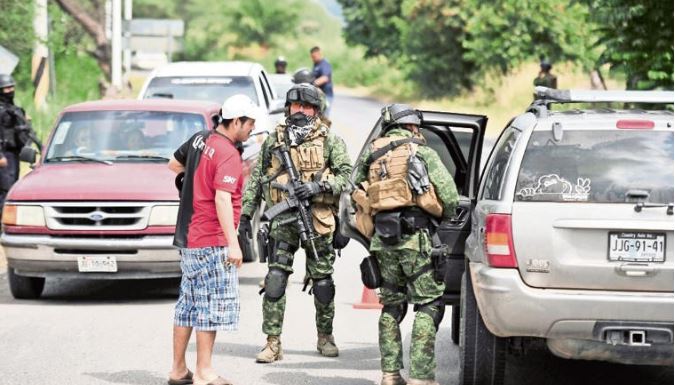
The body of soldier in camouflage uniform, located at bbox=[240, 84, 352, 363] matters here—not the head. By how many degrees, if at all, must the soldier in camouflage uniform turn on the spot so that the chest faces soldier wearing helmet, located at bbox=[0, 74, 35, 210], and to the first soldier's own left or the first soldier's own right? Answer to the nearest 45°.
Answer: approximately 135° to the first soldier's own right

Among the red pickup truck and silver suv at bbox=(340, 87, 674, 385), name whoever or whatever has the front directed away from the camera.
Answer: the silver suv

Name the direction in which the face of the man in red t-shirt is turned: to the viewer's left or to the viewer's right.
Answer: to the viewer's right

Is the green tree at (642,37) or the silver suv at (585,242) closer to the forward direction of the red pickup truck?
the silver suv

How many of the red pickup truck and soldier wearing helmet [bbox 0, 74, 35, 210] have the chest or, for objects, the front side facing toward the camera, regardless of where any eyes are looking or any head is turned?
2

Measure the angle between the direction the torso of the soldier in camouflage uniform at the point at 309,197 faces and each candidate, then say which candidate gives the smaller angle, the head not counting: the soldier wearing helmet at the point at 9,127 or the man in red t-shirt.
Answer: the man in red t-shirt

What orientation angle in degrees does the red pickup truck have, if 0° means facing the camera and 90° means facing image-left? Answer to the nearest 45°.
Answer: approximately 0°

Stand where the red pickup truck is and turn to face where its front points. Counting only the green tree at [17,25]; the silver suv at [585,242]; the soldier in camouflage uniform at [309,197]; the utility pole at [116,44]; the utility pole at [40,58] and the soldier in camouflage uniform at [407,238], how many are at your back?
3

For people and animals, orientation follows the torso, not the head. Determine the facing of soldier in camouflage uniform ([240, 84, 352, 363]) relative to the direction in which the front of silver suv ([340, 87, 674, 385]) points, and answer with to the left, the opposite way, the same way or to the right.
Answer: the opposite way

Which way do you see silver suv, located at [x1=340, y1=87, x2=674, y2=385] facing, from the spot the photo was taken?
facing away from the viewer

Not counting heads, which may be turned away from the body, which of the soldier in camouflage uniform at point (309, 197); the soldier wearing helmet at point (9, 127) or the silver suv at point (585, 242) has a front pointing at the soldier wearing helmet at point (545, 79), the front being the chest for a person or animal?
the silver suv

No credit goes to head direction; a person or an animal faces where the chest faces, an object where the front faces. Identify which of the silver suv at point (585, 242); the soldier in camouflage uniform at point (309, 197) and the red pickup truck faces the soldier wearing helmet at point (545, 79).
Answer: the silver suv
